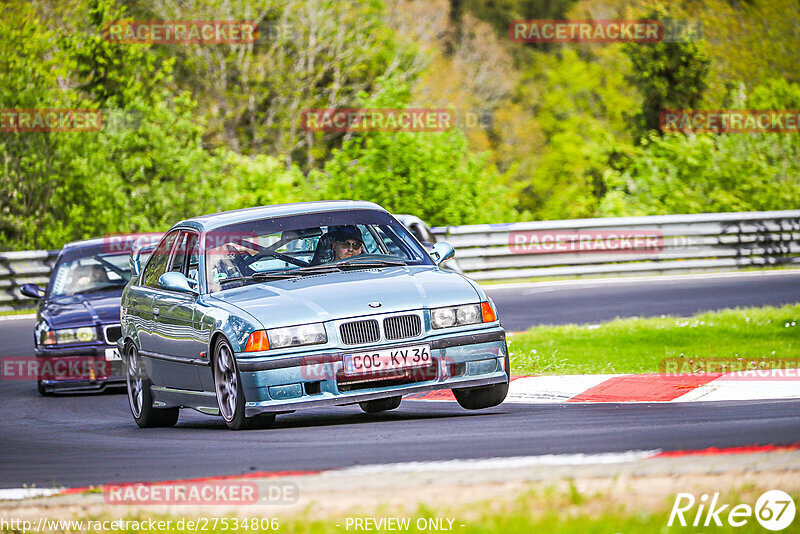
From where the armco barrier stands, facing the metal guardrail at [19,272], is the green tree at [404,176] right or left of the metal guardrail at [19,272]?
right

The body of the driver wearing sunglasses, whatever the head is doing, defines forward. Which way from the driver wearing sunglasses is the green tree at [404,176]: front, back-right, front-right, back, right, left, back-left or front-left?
back-left

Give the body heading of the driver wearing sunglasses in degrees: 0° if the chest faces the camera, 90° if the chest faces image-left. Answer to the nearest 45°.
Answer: approximately 315°

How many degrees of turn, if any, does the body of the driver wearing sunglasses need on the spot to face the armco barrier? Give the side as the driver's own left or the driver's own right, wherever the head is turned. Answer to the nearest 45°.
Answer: approximately 135° to the driver's own left

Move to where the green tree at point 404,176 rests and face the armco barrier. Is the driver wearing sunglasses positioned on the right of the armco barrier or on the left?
right

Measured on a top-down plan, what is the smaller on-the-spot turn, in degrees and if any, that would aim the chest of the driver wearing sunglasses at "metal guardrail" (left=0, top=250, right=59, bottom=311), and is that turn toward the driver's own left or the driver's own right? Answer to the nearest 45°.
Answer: approximately 180°
